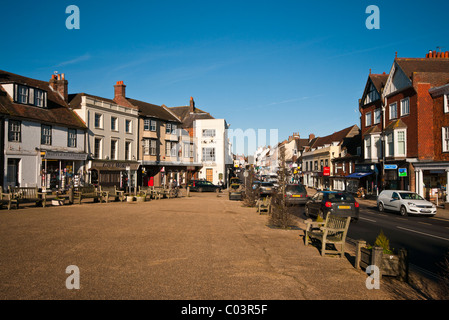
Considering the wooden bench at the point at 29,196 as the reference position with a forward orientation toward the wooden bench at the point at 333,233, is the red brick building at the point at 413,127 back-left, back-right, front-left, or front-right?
front-left

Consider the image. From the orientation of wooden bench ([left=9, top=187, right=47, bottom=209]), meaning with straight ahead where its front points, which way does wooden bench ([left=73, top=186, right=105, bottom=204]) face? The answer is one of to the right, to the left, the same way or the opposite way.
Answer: the same way

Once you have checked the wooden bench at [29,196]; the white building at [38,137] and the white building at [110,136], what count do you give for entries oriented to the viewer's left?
0

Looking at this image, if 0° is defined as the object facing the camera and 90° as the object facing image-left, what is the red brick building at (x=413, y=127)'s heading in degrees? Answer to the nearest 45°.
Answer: approximately 45°

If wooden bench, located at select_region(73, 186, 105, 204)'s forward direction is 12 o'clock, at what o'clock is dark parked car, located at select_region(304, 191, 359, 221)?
The dark parked car is roughly at 12 o'clock from the wooden bench.

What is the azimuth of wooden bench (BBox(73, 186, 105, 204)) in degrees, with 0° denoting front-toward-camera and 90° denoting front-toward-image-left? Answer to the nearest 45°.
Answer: approximately 315°

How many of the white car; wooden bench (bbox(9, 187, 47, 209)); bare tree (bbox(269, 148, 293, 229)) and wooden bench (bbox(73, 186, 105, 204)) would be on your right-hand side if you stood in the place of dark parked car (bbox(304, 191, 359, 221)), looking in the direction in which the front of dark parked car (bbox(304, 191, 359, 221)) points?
1

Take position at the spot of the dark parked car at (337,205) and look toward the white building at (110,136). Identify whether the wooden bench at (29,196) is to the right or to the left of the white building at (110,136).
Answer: left

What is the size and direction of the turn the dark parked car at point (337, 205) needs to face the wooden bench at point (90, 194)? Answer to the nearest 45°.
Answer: approximately 45° to its left

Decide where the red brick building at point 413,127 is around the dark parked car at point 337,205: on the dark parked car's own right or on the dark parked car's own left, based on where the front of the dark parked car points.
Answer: on the dark parked car's own right

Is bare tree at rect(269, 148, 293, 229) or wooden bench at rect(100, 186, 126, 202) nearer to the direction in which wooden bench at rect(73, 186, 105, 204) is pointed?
the bare tree

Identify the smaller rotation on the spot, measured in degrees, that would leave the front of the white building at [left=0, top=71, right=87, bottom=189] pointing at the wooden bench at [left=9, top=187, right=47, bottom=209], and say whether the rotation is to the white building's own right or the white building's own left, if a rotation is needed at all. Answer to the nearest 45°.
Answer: approximately 45° to the white building's own right

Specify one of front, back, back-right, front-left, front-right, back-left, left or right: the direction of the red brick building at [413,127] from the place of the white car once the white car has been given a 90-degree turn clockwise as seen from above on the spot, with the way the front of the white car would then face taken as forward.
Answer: back-right

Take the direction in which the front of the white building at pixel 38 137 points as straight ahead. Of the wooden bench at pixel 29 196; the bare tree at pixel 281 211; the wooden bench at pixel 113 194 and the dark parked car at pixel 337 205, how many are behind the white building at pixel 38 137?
0

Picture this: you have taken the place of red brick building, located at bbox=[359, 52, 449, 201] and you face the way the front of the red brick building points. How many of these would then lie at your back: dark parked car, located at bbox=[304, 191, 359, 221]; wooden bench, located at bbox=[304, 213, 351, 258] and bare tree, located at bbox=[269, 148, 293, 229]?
0

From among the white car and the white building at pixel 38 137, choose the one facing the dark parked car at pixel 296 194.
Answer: the white building

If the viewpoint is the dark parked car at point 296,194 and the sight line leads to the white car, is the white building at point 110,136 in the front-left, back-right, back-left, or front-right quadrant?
back-left

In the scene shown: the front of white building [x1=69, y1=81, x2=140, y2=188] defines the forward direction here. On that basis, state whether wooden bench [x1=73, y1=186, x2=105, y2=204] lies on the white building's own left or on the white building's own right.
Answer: on the white building's own right

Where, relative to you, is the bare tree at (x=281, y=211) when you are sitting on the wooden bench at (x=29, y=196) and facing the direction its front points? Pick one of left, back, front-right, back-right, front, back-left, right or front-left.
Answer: front
